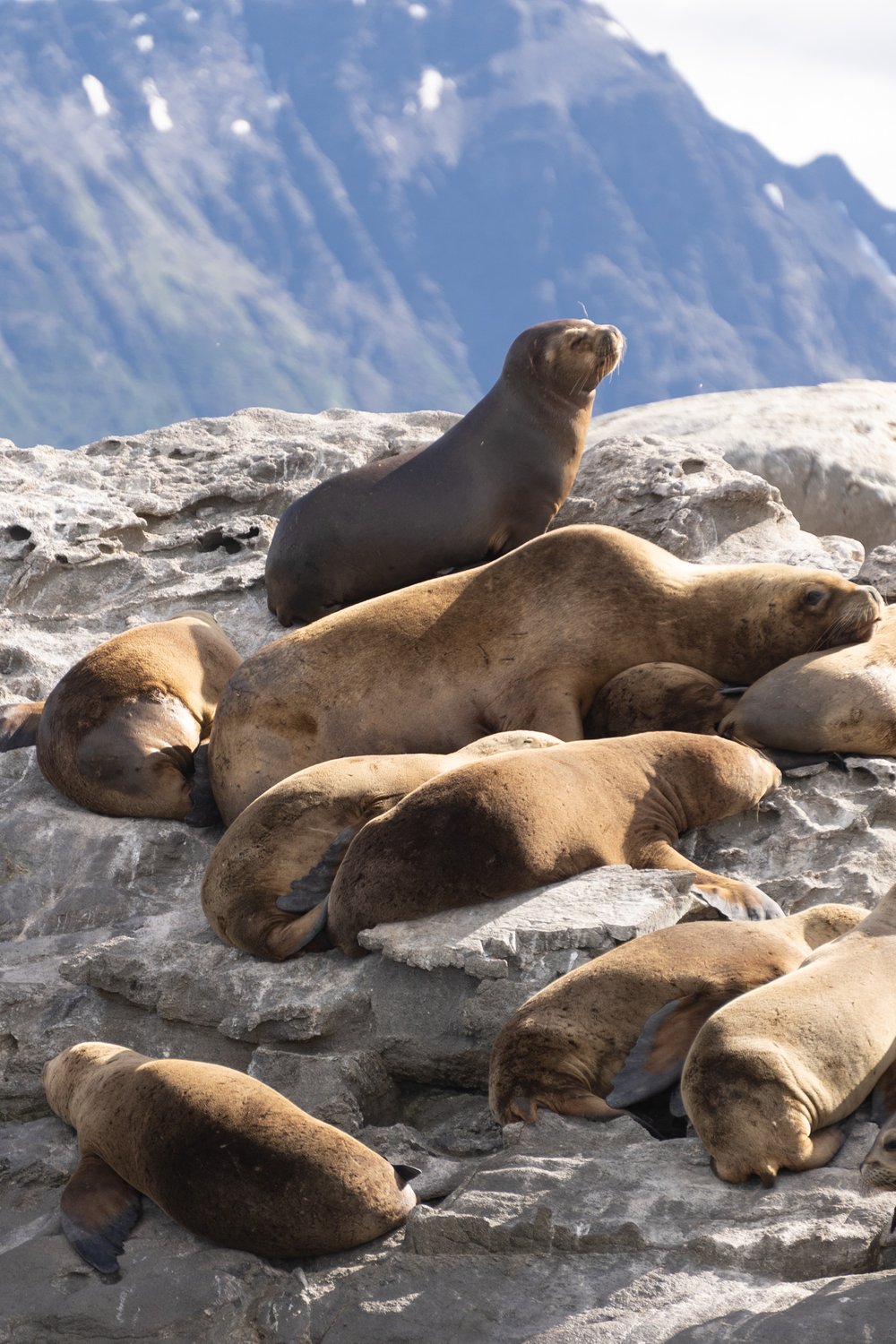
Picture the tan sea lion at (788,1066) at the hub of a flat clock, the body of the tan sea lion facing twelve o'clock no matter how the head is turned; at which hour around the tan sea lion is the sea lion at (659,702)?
The sea lion is roughly at 10 o'clock from the tan sea lion.

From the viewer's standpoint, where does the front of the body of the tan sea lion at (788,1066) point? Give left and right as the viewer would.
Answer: facing away from the viewer and to the right of the viewer

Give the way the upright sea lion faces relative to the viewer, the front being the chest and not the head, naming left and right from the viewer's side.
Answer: facing to the right of the viewer

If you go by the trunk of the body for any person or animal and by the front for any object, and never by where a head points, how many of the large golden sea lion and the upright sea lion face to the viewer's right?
2

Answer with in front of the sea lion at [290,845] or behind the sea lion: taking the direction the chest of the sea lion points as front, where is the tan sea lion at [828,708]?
in front

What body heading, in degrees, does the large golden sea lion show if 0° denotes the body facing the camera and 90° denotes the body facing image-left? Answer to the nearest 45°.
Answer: approximately 270°

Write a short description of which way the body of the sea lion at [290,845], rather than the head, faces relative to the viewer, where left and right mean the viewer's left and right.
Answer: facing away from the viewer and to the right of the viewer

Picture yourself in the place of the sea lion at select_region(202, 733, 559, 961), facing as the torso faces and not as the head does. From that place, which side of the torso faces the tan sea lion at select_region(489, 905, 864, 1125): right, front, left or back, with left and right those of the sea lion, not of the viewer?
right
